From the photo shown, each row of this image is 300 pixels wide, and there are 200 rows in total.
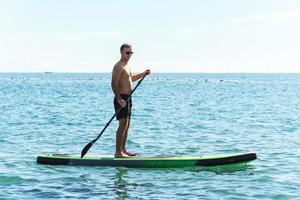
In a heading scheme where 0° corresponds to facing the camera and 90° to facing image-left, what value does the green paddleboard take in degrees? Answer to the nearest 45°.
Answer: approximately 270°
